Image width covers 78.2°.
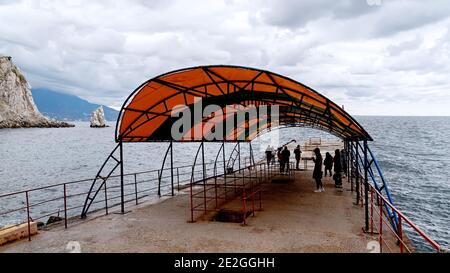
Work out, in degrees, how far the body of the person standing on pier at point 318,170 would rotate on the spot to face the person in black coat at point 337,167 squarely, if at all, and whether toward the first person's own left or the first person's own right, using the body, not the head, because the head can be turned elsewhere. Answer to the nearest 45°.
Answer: approximately 135° to the first person's own right

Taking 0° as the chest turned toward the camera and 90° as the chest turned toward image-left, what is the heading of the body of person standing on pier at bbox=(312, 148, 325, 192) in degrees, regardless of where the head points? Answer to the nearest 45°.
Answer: approximately 90°
